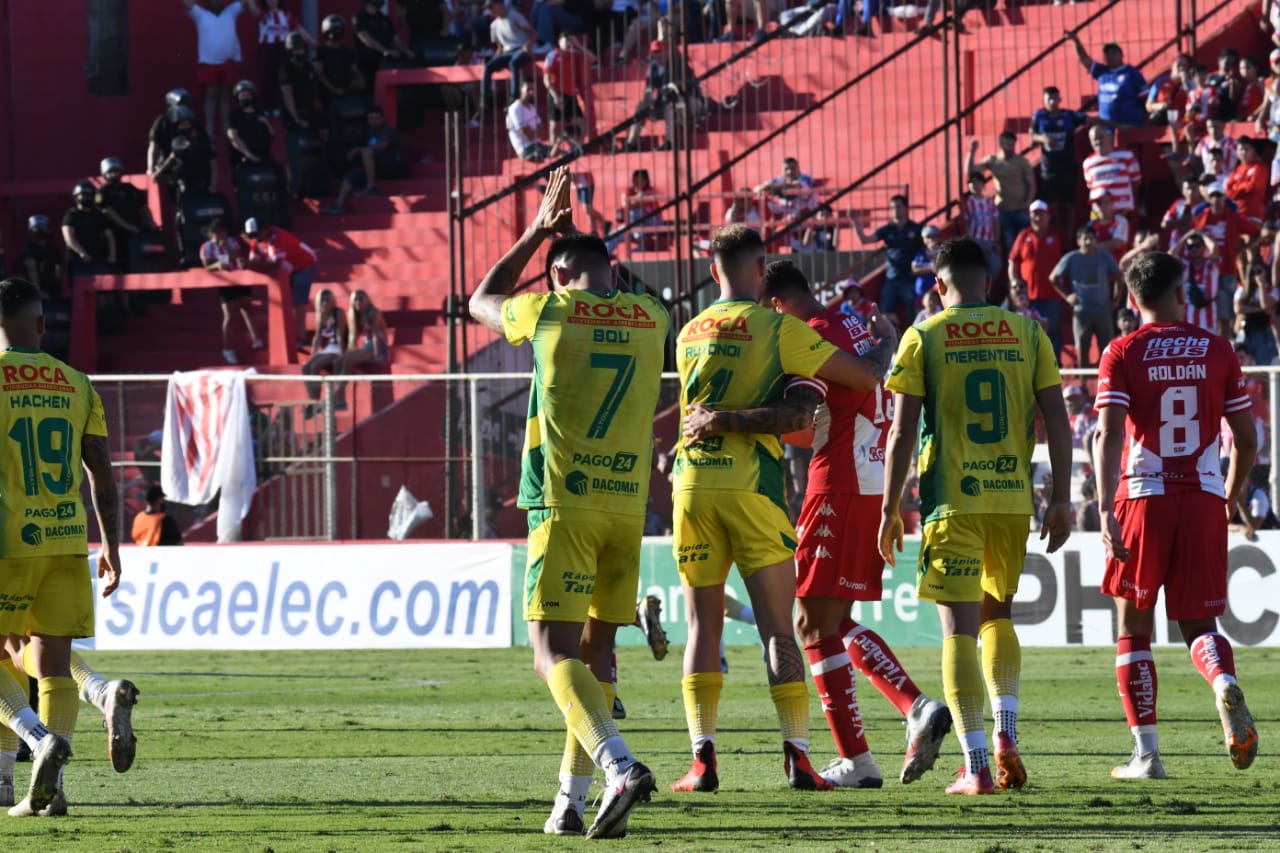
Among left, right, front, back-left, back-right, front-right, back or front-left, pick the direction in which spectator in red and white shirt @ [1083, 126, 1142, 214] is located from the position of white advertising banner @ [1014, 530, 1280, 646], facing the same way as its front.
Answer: back

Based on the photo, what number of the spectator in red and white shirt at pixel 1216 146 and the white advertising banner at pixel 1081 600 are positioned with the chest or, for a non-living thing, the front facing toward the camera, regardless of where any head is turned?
2

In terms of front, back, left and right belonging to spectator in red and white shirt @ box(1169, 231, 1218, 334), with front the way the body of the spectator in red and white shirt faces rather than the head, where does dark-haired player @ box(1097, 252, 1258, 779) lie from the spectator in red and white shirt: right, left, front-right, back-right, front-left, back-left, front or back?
front-left

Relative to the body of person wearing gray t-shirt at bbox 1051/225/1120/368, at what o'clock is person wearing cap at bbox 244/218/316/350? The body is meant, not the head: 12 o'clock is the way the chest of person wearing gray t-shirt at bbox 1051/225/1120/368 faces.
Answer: person wearing cap at bbox 244/218/316/350 is roughly at 4 o'clock from person wearing gray t-shirt at bbox 1051/225/1120/368.

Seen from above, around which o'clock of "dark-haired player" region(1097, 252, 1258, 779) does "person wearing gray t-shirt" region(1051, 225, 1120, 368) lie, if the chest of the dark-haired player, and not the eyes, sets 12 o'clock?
The person wearing gray t-shirt is roughly at 12 o'clock from the dark-haired player.

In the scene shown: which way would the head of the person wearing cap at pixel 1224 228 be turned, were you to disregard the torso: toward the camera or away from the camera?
toward the camera

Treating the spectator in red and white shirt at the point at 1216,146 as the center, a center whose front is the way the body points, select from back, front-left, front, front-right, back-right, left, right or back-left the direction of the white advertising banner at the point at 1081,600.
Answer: front

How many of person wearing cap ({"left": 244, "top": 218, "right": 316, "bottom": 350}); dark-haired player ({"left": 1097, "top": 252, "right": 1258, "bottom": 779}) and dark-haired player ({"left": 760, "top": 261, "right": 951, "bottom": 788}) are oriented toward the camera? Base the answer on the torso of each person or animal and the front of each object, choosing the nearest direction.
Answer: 0

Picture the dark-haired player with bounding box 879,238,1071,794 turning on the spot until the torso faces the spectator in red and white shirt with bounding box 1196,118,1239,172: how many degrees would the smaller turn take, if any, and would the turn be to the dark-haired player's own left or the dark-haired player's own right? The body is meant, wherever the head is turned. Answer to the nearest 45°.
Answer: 0° — they already face them

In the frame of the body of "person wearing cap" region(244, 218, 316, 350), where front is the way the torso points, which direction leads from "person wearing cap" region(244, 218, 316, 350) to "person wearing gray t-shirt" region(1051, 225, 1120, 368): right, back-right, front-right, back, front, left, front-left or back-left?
back-left

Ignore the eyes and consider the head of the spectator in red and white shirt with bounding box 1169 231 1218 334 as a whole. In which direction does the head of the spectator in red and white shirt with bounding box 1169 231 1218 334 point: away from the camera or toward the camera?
toward the camera

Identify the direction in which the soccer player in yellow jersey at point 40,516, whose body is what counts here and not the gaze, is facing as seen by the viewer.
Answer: away from the camera

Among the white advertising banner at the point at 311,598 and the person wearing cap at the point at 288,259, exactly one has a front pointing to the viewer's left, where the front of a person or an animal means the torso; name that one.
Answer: the person wearing cap

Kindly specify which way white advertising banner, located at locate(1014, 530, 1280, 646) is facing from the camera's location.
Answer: facing the viewer

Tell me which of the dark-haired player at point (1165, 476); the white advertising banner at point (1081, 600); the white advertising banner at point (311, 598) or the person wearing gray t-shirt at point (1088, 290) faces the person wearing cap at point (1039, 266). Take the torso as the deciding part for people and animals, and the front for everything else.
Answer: the dark-haired player

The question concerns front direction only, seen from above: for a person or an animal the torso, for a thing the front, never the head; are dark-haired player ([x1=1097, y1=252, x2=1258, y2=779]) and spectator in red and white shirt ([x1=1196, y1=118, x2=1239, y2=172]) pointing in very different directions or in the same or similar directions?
very different directions

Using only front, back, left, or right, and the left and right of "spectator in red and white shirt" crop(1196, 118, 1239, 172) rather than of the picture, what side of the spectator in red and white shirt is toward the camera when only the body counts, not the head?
front
